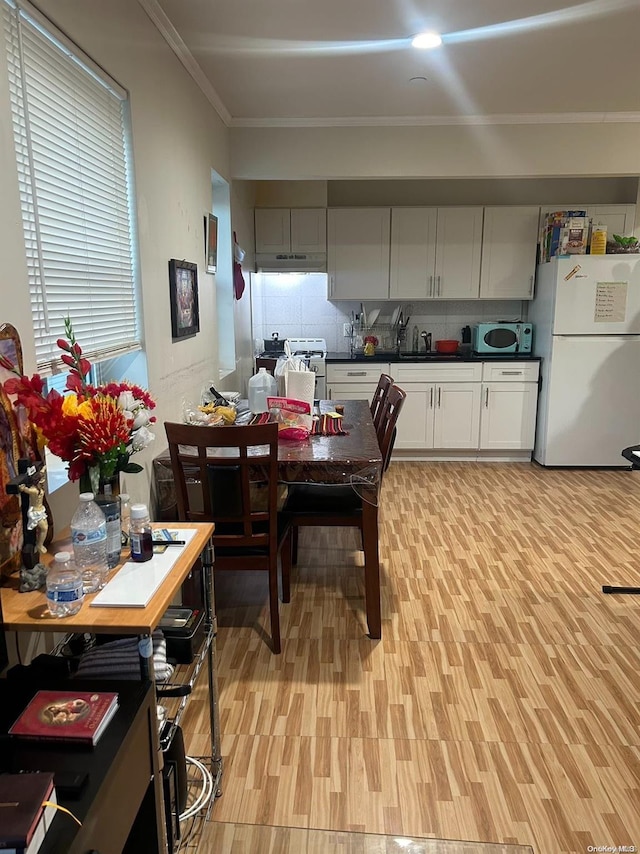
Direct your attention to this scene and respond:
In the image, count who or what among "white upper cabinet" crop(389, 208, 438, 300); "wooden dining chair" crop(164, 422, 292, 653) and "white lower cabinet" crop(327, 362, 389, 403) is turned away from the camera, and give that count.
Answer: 1

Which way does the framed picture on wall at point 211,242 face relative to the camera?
to the viewer's right

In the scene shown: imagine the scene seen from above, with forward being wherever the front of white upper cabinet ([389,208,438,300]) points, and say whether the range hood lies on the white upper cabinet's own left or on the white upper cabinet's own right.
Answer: on the white upper cabinet's own right

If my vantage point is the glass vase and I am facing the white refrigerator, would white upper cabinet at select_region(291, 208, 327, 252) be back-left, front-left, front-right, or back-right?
front-left

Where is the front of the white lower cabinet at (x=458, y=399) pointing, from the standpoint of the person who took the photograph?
facing the viewer

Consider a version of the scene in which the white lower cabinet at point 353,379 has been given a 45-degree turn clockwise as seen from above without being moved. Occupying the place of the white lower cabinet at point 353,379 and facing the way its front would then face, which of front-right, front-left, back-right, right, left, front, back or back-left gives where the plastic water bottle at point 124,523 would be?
front-left

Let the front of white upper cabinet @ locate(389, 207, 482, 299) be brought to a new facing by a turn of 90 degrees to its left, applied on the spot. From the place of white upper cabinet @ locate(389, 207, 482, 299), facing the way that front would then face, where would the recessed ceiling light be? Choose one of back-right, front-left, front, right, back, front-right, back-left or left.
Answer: right

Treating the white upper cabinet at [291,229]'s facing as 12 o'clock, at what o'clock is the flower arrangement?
The flower arrangement is roughly at 12 o'clock from the white upper cabinet.

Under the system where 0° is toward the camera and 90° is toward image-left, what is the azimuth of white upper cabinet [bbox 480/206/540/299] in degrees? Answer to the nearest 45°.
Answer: approximately 0°

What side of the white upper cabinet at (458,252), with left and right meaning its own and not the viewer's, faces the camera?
front

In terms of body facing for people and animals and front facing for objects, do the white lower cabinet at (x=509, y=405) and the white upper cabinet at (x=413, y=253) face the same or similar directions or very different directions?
same or similar directions

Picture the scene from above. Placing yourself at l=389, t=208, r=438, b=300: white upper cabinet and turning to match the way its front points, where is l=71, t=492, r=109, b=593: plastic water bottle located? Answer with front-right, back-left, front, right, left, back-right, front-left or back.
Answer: front

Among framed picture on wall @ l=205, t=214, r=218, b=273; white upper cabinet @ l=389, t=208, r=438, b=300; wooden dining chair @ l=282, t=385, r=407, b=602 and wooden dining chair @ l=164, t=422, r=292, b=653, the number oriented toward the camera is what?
1

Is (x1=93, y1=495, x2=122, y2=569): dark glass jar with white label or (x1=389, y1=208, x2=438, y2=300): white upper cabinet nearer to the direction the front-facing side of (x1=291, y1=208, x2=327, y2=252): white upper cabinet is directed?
the dark glass jar with white label

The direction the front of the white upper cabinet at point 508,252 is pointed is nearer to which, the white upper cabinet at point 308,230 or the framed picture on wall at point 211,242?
the framed picture on wall

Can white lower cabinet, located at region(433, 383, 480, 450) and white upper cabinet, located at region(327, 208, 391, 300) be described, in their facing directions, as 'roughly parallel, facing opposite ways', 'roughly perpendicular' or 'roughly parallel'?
roughly parallel

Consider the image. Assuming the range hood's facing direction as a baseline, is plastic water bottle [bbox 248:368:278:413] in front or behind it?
in front
